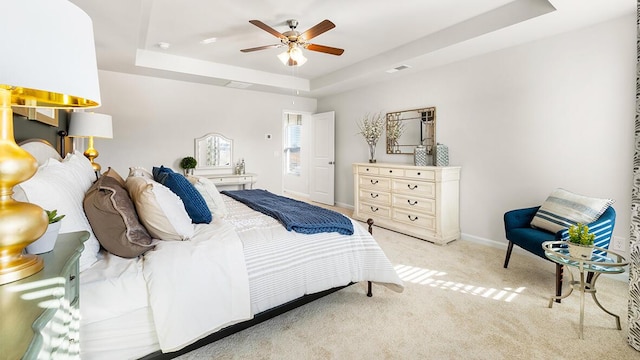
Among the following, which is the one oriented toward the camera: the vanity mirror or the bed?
the vanity mirror

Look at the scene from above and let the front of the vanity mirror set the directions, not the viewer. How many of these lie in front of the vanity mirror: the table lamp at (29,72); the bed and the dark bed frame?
3

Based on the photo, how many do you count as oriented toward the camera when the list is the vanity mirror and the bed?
1

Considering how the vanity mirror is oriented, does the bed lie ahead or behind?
ahead

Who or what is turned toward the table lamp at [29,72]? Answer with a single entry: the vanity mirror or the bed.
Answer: the vanity mirror

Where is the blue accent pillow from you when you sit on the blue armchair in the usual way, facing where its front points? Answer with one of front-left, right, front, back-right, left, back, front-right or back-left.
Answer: front

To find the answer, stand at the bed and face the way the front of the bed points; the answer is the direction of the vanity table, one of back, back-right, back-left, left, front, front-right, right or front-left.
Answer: front-left

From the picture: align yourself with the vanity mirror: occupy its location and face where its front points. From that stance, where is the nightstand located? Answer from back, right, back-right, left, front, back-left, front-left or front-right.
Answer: front

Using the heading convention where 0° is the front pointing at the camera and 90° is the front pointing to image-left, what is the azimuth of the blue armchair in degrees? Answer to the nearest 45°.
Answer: approximately 45°

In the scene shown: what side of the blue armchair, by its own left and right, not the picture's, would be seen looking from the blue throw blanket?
front

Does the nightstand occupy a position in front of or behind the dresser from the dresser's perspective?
in front

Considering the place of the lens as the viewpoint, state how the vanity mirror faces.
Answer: facing the viewer

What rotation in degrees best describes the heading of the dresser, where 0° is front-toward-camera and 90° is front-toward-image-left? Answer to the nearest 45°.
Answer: approximately 45°

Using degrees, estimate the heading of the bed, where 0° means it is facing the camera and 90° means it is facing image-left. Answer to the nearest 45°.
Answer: approximately 225°
